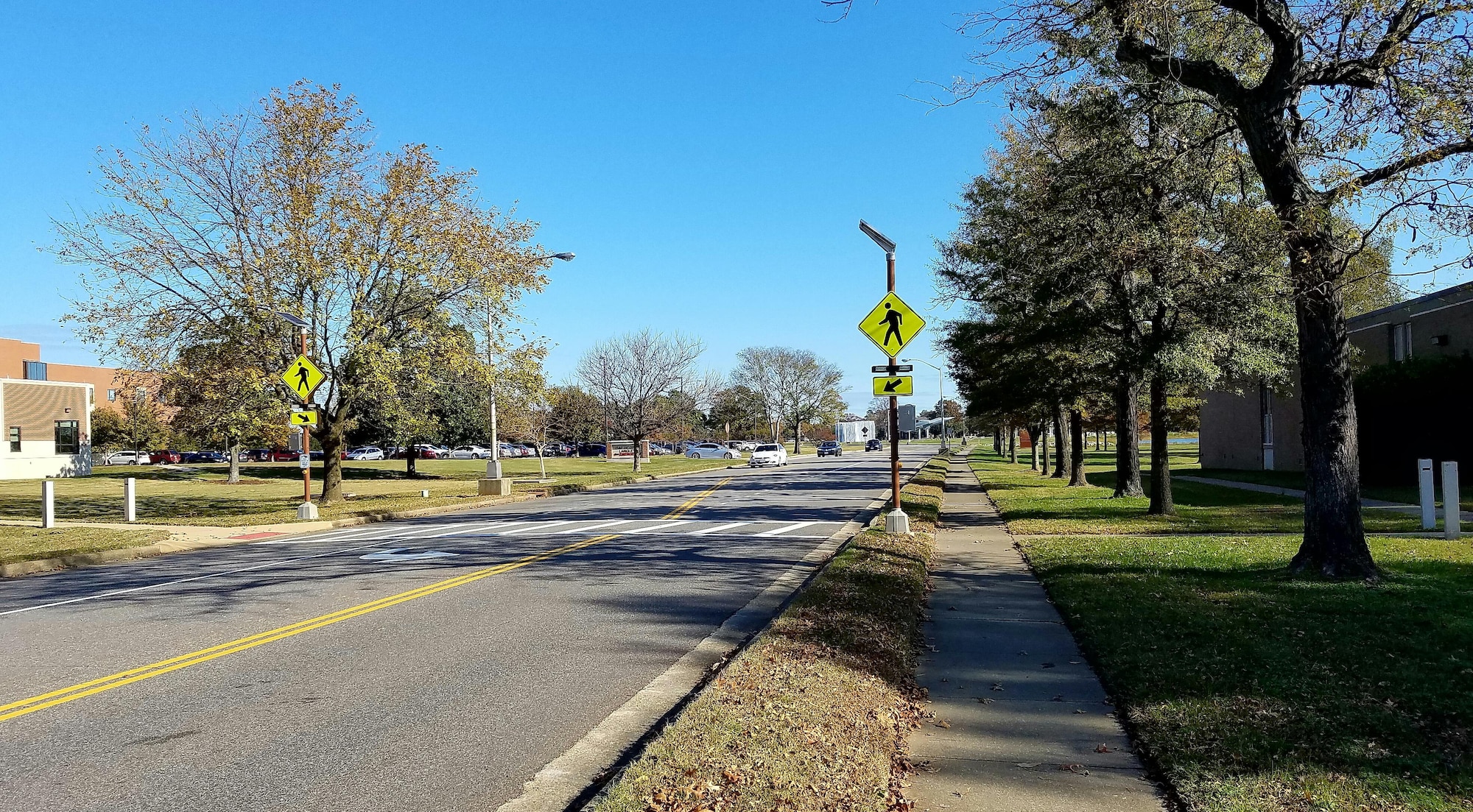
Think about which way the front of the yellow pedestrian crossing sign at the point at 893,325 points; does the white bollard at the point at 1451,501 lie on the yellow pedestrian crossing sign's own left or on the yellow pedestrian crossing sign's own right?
on the yellow pedestrian crossing sign's own left

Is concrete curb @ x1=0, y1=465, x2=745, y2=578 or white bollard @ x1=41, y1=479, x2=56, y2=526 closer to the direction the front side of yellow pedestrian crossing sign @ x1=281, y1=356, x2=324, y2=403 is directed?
the concrete curb

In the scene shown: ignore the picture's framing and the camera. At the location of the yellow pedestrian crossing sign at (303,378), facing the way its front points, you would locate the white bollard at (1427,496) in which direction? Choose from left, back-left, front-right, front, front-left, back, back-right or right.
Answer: front-left

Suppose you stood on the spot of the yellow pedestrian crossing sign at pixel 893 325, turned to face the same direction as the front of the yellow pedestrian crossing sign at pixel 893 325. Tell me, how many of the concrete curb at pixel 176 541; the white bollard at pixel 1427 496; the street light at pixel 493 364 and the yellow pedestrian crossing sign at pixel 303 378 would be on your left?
1

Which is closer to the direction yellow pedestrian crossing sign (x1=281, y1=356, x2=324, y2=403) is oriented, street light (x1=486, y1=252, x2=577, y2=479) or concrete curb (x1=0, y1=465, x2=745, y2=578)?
the concrete curb

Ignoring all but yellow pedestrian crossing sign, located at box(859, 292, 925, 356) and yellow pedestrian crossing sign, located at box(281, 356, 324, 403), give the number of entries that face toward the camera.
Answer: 2

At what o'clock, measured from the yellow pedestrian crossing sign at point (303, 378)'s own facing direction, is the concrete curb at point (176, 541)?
The concrete curb is roughly at 1 o'clock from the yellow pedestrian crossing sign.

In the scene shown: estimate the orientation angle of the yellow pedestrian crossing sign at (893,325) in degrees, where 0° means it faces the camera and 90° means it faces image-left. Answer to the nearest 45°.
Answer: approximately 0°

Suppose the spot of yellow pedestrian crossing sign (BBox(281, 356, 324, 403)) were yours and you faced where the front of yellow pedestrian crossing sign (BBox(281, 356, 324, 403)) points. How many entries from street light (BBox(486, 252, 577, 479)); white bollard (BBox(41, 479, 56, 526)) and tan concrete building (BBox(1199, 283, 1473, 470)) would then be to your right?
1

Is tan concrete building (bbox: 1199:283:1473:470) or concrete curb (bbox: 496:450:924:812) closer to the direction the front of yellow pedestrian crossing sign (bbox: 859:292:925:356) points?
the concrete curb

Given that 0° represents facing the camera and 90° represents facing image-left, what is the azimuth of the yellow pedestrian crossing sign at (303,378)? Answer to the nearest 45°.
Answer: approximately 0°

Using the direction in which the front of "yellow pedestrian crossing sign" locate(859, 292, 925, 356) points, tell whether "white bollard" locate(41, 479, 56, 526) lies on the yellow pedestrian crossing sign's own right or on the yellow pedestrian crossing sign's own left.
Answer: on the yellow pedestrian crossing sign's own right

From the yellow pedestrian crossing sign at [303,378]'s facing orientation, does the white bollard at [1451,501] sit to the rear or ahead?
ahead

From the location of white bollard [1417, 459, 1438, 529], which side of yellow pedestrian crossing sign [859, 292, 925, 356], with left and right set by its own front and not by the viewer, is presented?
left

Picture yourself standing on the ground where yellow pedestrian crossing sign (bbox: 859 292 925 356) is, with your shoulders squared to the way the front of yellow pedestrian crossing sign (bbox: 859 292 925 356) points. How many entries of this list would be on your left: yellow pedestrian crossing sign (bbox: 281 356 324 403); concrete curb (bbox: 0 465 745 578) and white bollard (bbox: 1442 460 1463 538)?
1
